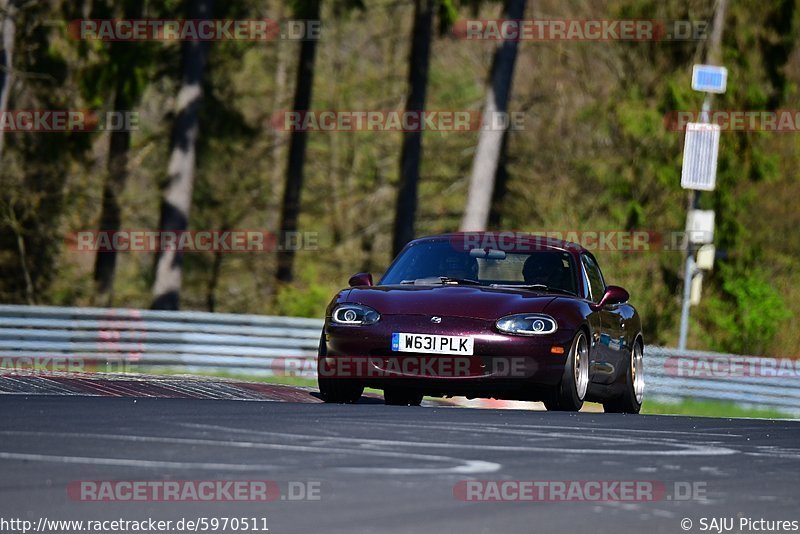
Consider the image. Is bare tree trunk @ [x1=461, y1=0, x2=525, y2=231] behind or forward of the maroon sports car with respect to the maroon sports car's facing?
behind

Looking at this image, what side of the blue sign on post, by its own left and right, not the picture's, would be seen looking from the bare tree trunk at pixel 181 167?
right

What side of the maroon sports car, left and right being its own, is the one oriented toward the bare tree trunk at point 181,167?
back

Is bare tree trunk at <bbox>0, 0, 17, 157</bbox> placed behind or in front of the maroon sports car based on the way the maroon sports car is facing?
behind

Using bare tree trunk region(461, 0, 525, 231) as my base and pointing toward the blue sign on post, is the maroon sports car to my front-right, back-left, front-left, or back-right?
front-right

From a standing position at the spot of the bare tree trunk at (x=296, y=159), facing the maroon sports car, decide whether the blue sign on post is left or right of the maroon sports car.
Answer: left

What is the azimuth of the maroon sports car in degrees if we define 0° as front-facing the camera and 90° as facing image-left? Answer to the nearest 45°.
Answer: approximately 0°

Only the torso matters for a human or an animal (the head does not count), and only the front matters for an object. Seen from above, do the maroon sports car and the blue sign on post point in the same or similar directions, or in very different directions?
same or similar directions

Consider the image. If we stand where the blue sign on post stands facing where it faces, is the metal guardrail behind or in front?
in front

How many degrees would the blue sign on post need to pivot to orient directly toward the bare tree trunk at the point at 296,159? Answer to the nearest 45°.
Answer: approximately 135° to its right

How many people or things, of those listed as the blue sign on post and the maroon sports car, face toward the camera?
2

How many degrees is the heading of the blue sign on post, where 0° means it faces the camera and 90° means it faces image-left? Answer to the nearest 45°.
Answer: approximately 0°

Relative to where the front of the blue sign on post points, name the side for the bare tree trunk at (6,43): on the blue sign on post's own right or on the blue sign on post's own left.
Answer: on the blue sign on post's own right
